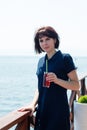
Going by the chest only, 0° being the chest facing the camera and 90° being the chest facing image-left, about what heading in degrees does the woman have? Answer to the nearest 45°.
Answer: approximately 45°
